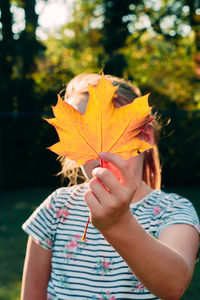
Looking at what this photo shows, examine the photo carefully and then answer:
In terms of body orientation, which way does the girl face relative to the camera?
toward the camera
